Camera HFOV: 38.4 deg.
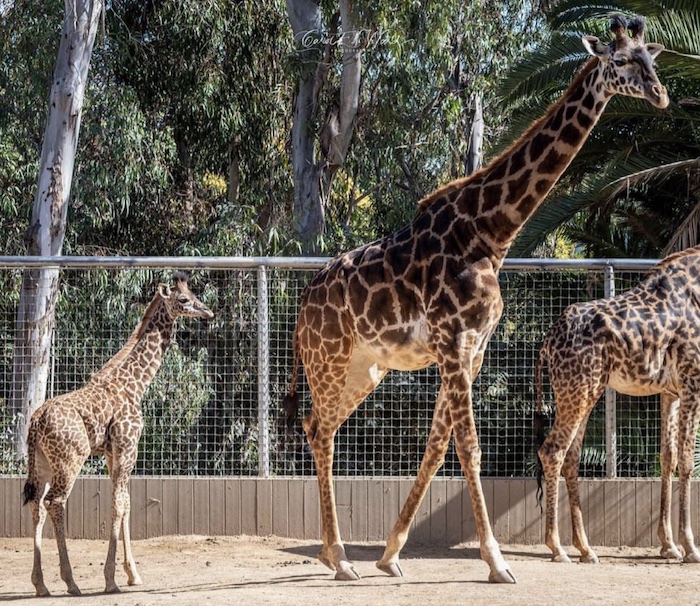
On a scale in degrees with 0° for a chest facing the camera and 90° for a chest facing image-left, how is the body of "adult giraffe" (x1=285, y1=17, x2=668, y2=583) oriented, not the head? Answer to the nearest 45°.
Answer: approximately 270°

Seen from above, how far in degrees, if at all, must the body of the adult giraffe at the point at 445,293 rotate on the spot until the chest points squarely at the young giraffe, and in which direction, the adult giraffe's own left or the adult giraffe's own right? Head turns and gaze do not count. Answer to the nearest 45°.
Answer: approximately 180°

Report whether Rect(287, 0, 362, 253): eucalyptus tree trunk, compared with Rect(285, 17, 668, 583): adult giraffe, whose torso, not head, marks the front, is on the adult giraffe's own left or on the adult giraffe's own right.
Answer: on the adult giraffe's own left

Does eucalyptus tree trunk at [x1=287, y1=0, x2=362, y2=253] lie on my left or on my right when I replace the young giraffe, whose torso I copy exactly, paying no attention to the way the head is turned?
on my left

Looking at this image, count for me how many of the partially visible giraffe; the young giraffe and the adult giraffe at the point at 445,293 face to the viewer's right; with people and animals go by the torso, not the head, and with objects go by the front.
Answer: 3

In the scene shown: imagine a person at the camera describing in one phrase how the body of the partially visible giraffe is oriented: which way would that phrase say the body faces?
to the viewer's right

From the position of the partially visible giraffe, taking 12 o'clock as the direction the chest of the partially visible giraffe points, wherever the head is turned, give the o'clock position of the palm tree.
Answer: The palm tree is roughly at 9 o'clock from the partially visible giraffe.

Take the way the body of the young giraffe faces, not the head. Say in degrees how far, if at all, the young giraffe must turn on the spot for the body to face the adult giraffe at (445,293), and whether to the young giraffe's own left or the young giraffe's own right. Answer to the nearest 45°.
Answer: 0° — it already faces it

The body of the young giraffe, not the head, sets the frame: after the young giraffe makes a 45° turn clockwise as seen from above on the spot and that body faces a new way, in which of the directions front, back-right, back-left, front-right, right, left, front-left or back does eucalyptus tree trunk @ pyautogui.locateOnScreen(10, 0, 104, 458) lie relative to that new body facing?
back-left

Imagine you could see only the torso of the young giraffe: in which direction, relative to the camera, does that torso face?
to the viewer's right

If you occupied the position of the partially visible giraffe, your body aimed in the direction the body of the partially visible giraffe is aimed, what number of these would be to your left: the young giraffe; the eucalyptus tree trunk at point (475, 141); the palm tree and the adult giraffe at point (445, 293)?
2

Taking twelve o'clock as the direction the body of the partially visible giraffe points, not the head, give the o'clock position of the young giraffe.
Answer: The young giraffe is roughly at 5 o'clock from the partially visible giraffe.
